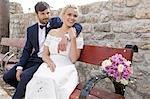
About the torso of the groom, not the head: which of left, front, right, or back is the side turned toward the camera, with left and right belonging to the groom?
front

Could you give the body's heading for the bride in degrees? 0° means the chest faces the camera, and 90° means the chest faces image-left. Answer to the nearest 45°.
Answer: approximately 0°

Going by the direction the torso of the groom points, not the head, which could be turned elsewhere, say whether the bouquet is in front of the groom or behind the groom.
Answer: in front

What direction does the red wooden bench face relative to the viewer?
toward the camera
